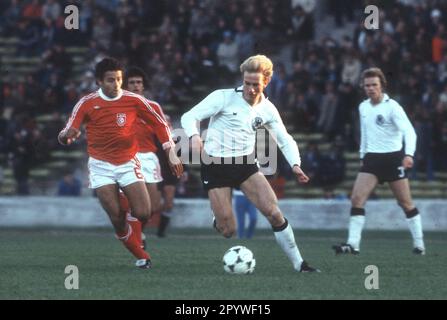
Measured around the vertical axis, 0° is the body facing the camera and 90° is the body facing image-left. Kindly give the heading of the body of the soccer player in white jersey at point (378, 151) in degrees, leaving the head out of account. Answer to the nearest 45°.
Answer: approximately 45°

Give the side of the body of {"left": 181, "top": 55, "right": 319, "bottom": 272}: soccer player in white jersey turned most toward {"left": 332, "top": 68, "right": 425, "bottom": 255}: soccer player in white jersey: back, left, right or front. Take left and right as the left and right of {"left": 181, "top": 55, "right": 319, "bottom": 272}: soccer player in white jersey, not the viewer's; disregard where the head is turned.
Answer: left

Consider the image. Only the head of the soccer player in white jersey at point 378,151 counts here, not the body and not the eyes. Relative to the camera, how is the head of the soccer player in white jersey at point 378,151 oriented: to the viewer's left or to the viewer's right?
to the viewer's left

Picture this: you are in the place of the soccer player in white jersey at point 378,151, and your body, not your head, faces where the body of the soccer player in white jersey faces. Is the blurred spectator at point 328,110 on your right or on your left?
on your right

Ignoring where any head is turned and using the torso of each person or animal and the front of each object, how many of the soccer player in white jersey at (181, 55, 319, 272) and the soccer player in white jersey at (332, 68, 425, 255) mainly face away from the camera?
0

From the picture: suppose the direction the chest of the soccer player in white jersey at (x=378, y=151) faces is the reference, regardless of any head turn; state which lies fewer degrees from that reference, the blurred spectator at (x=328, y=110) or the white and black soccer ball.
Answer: the white and black soccer ball
